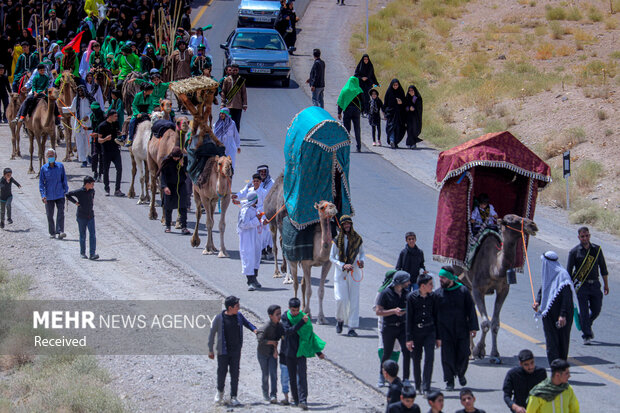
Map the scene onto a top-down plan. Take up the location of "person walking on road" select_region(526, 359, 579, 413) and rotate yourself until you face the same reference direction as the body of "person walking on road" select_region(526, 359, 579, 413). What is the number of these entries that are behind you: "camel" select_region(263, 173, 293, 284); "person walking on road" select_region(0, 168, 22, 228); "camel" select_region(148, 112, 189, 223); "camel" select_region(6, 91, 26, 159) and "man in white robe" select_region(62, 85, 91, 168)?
5

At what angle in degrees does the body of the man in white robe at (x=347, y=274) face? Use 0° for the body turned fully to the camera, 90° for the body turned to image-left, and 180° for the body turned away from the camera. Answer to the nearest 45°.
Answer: approximately 0°

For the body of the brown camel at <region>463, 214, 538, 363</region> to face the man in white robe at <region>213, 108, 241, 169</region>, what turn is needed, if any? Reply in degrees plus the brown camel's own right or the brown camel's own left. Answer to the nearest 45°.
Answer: approximately 180°

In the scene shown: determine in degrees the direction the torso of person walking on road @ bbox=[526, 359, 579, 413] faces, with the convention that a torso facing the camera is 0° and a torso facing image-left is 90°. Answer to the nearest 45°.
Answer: approximately 315°

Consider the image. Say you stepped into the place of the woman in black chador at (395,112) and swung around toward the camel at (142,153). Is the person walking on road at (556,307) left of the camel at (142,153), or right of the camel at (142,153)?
left

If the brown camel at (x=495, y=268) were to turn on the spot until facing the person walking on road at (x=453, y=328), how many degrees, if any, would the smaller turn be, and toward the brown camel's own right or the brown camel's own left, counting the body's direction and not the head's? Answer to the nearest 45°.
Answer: approximately 45° to the brown camel's own right

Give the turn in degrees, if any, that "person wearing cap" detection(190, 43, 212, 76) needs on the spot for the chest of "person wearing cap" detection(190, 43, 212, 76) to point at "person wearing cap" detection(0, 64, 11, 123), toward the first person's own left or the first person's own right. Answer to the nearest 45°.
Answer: approximately 90° to the first person's own right

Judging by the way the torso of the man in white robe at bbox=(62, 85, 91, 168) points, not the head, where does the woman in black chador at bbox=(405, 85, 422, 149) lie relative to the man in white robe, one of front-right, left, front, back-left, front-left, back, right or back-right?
left

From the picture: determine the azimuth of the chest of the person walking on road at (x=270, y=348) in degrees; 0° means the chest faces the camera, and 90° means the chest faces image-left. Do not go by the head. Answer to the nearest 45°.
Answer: approximately 315°

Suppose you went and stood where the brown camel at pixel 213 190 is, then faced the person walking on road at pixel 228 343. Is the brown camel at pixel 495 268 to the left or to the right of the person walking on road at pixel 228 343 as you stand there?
left

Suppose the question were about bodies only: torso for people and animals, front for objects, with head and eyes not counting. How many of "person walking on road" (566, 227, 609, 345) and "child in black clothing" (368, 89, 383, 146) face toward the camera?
2

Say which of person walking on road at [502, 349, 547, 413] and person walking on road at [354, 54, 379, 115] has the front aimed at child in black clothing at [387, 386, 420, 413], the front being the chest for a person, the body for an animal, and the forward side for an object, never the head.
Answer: person walking on road at [354, 54, 379, 115]

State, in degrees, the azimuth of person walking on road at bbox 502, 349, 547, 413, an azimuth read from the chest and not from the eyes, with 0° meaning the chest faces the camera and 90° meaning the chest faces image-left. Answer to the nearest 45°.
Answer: approximately 315°

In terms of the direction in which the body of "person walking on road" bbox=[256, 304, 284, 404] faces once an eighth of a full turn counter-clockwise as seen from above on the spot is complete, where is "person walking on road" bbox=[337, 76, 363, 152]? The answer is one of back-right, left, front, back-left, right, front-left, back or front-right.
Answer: left

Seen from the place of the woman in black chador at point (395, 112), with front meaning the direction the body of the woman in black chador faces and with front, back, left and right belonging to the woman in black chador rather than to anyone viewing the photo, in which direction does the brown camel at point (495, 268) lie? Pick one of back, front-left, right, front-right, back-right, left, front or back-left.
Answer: front

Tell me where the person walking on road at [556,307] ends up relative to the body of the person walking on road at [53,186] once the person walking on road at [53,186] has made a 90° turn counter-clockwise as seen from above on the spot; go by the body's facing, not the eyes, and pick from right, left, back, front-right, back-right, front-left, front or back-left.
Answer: front-right

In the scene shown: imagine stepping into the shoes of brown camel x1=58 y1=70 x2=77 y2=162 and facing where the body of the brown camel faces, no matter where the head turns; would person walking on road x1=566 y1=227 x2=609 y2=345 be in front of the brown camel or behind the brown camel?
in front
